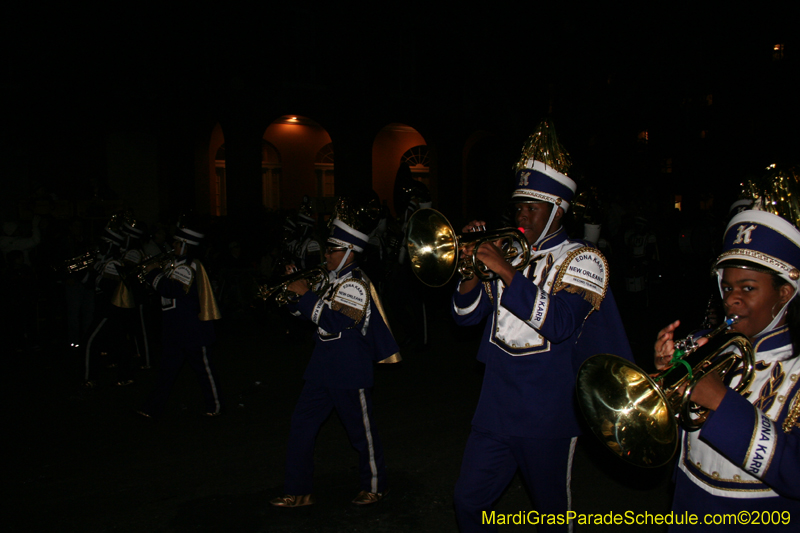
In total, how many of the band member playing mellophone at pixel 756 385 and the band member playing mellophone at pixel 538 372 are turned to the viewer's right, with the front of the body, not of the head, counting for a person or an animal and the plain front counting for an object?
0

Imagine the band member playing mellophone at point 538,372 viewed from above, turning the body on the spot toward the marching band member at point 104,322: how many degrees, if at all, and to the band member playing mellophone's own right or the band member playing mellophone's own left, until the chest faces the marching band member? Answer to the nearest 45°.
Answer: approximately 90° to the band member playing mellophone's own right

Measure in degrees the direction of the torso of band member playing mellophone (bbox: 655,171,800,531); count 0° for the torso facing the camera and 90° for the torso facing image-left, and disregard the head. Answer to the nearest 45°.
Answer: approximately 45°

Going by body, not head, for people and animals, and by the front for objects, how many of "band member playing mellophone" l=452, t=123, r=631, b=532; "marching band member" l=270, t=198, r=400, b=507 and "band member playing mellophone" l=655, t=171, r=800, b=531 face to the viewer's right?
0

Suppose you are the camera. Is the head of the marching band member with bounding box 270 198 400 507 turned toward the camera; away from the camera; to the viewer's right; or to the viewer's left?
to the viewer's left

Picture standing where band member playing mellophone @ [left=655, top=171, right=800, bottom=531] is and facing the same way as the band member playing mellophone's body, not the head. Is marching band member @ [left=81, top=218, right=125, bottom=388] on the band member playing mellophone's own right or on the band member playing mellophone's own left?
on the band member playing mellophone's own right

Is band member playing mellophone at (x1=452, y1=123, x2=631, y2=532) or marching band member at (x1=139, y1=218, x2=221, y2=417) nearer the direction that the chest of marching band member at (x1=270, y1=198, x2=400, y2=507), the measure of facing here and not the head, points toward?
the marching band member

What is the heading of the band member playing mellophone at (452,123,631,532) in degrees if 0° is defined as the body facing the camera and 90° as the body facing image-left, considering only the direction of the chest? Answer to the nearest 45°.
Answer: approximately 45°

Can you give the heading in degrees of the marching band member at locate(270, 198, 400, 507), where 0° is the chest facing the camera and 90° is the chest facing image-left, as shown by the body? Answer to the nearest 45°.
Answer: approximately 90°

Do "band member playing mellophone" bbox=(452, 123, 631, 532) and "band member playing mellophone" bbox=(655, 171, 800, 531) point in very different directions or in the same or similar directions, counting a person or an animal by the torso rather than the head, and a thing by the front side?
same or similar directions

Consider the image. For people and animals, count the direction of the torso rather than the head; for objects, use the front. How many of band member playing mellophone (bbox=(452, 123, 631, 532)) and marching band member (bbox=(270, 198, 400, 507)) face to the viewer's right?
0

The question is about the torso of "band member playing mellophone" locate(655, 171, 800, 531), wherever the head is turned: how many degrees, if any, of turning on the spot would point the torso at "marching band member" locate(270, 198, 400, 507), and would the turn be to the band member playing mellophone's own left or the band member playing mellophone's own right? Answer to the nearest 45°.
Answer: approximately 90° to the band member playing mellophone's own right

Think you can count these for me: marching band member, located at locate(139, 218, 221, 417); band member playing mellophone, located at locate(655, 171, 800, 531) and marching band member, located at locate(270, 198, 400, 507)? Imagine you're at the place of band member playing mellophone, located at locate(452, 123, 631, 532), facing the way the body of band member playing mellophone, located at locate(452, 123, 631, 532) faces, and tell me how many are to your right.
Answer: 2

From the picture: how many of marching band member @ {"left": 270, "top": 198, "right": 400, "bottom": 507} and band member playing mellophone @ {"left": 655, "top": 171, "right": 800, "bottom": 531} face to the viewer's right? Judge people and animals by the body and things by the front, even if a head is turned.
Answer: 0
